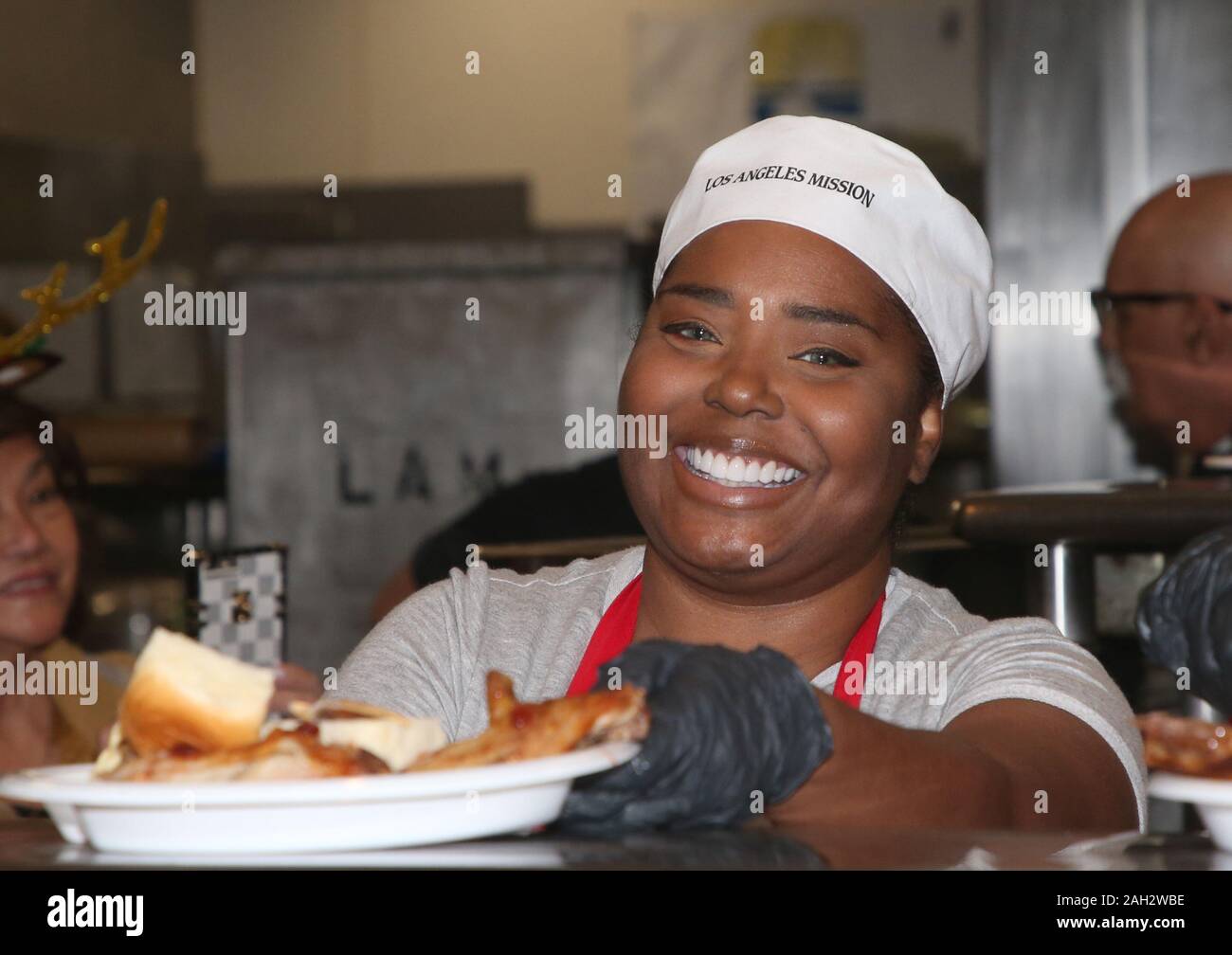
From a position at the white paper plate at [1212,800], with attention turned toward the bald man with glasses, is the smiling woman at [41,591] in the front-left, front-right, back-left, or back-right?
front-left

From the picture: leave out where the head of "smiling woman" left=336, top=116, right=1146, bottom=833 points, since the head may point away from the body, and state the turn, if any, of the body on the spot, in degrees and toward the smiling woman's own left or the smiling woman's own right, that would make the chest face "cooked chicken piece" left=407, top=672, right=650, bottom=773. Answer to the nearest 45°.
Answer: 0° — they already face it

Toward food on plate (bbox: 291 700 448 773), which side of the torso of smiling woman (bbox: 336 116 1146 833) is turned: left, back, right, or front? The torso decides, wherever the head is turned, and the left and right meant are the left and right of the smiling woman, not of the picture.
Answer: front

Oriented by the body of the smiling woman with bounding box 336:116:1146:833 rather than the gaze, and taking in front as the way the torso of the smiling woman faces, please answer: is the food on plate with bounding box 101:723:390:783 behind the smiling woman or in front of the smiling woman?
in front

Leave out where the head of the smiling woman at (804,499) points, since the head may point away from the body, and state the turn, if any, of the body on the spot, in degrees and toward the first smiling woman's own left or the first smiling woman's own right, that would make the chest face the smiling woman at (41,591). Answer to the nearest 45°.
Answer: approximately 135° to the first smiling woman's own right

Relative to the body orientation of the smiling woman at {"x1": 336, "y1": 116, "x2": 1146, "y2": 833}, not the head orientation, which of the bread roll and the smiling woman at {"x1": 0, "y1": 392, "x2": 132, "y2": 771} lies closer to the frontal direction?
the bread roll

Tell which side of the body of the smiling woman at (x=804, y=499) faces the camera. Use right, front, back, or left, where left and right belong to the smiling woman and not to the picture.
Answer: front

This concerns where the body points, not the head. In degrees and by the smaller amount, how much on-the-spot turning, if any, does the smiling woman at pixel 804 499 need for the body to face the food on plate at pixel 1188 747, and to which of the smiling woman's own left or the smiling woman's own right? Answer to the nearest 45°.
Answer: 0° — they already face it

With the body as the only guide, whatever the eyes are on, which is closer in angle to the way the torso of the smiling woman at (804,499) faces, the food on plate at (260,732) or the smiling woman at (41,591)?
the food on plate
